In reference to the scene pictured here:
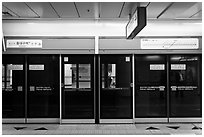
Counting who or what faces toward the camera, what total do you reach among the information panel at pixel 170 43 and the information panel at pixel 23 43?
2

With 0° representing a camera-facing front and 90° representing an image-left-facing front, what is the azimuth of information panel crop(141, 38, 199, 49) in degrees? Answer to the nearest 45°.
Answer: approximately 0°

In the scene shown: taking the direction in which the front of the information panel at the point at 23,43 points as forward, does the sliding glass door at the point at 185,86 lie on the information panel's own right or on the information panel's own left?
on the information panel's own left

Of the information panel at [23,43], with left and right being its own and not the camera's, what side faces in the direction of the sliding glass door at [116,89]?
left

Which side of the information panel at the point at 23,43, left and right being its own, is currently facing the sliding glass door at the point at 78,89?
left

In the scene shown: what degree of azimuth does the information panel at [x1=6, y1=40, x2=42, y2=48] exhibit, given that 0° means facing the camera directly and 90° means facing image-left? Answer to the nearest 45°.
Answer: approximately 0°

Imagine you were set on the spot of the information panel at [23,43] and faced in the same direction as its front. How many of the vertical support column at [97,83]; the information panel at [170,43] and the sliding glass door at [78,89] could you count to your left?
3

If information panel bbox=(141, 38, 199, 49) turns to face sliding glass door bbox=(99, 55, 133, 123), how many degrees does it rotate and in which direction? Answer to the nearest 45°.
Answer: approximately 90° to its right
